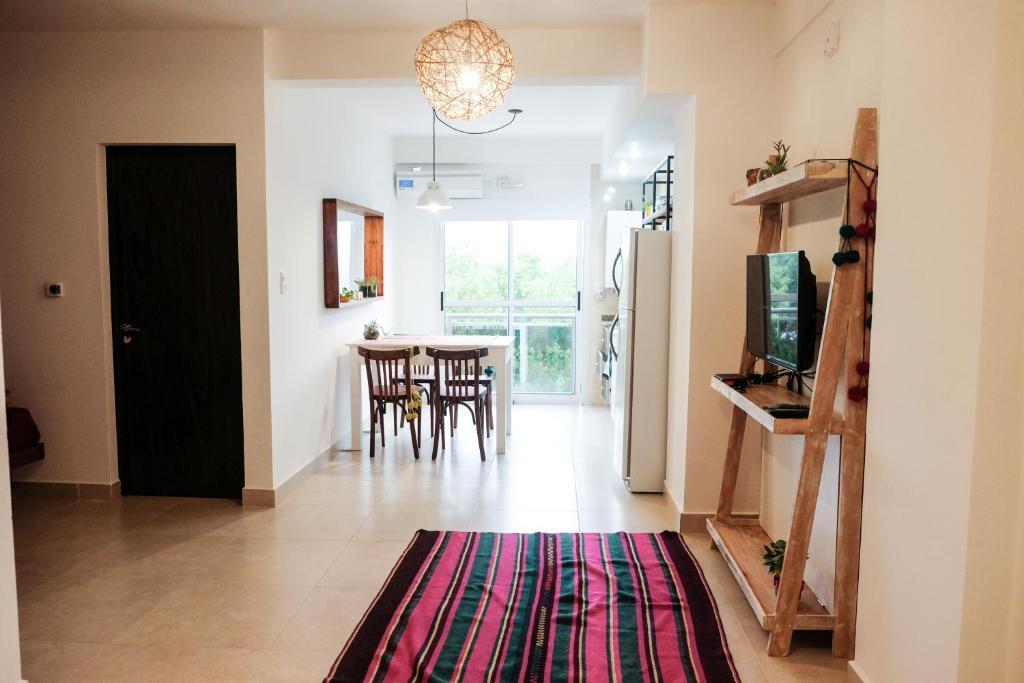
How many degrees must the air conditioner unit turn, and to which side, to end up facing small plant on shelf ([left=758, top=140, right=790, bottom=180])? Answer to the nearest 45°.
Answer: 0° — it already faces it

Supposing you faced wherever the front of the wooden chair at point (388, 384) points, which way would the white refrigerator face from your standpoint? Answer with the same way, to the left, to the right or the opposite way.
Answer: to the left

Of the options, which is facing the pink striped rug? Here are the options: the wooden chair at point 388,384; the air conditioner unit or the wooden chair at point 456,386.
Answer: the air conditioner unit

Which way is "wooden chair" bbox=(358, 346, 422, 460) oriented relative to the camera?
away from the camera

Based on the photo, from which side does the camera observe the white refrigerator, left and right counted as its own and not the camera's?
left

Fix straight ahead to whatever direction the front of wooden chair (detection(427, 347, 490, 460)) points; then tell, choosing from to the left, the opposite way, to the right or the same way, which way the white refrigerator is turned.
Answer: to the left

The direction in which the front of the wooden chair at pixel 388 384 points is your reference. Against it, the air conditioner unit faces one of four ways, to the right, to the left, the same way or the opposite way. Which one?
the opposite way

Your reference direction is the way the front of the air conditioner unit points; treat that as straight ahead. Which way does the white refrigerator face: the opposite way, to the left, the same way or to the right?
to the right

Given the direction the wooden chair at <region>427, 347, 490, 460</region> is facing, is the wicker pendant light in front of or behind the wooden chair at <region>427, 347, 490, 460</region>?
behind

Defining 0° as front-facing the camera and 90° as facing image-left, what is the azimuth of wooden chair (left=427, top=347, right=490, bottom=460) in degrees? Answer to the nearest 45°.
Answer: approximately 180°

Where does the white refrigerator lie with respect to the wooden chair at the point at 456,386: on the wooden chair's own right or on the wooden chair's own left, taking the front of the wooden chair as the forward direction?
on the wooden chair's own right
